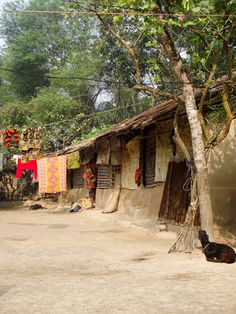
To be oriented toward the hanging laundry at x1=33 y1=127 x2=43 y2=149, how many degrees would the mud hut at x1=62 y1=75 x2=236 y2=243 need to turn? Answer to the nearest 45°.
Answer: approximately 90° to its right

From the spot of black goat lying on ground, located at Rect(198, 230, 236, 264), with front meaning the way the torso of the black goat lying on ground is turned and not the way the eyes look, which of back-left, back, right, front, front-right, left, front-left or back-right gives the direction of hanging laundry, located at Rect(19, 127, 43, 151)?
front-right

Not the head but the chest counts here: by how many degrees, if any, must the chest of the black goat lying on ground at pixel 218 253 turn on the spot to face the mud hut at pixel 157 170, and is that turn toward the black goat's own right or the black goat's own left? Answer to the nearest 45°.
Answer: approximately 90° to the black goat's own right

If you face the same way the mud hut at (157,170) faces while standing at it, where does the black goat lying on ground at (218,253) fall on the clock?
The black goat lying on ground is roughly at 10 o'clock from the mud hut.

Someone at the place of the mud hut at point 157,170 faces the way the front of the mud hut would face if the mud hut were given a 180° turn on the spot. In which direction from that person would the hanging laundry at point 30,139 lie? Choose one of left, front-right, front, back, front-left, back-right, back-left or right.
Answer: left

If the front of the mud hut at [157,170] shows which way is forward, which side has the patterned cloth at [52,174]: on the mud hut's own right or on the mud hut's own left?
on the mud hut's own right

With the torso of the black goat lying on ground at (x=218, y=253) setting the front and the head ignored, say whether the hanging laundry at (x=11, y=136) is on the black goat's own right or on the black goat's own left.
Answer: on the black goat's own right

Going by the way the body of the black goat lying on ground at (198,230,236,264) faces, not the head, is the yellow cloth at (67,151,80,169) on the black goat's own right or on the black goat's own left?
on the black goat's own right

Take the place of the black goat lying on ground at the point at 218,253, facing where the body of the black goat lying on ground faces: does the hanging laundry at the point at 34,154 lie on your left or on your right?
on your right

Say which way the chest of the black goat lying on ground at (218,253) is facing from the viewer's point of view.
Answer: to the viewer's left

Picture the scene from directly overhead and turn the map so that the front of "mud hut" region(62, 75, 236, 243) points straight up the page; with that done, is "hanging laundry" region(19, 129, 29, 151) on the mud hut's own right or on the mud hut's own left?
on the mud hut's own right

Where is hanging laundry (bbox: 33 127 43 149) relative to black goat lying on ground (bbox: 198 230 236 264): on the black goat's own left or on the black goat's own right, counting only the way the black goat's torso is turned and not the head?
on the black goat's own right
